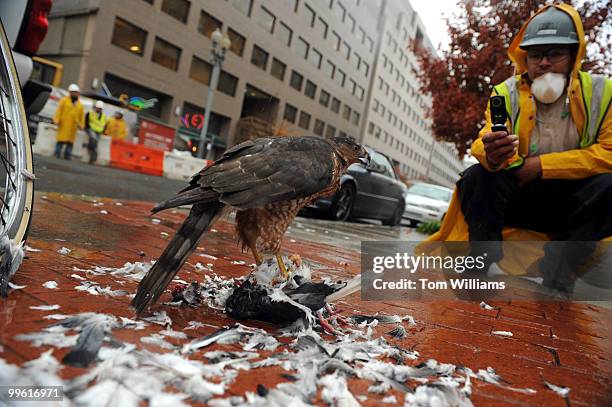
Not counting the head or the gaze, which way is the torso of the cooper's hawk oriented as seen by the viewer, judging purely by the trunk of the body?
to the viewer's right

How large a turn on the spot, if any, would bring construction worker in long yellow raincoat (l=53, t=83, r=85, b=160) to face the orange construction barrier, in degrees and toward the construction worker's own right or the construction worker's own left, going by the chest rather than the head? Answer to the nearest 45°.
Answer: approximately 135° to the construction worker's own left

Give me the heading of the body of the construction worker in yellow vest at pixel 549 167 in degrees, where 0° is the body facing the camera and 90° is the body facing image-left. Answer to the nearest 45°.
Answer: approximately 0°

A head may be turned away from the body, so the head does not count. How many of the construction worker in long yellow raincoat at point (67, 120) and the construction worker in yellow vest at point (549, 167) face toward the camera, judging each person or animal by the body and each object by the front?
2

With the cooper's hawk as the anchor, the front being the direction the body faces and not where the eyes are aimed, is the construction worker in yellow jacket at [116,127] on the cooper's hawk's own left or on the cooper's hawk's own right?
on the cooper's hawk's own left

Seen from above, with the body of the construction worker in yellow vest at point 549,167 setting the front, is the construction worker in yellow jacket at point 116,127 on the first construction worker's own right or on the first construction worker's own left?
on the first construction worker's own right
